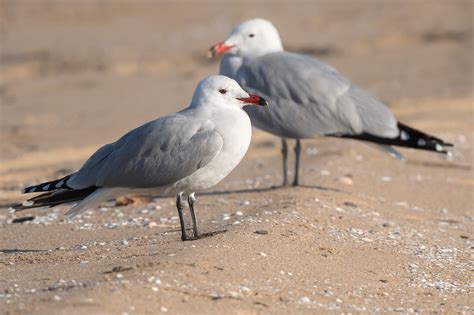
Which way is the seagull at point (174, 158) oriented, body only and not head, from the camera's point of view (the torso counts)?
to the viewer's right

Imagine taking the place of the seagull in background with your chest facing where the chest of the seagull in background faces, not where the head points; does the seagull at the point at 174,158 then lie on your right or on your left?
on your left

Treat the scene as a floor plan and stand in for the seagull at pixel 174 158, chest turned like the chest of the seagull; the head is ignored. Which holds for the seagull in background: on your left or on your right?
on your left

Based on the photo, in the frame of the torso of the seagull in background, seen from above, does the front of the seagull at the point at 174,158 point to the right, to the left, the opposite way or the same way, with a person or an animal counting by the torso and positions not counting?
the opposite way

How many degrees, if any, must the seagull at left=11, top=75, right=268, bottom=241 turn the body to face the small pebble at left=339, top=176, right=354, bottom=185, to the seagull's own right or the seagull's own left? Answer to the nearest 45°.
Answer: approximately 45° to the seagull's own left

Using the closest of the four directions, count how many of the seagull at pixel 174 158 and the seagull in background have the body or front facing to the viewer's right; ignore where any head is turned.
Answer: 1

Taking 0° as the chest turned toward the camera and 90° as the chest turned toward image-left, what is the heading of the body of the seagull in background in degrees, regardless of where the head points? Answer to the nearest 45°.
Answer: approximately 90°
